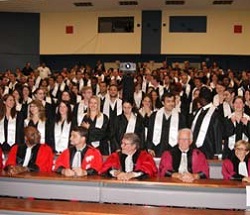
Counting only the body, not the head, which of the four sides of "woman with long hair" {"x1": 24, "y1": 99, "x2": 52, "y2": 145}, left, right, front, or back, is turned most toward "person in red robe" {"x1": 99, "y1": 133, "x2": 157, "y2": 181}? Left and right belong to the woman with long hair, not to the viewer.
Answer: left

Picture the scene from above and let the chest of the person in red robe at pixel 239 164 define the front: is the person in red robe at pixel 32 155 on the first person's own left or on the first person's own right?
on the first person's own right

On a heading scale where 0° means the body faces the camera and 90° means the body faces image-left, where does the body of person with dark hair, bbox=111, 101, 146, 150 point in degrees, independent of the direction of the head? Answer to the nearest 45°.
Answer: approximately 0°

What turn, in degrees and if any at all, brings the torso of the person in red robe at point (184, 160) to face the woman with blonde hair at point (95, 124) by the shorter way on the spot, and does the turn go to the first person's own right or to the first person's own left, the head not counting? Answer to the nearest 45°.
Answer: approximately 135° to the first person's own right

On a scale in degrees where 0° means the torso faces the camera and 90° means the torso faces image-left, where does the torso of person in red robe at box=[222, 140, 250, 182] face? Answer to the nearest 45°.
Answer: approximately 0°

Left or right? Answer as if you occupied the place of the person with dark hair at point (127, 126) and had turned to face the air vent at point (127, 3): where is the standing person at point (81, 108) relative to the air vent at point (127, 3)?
left

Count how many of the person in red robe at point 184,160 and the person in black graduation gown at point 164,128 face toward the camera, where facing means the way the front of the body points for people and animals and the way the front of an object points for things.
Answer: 2
